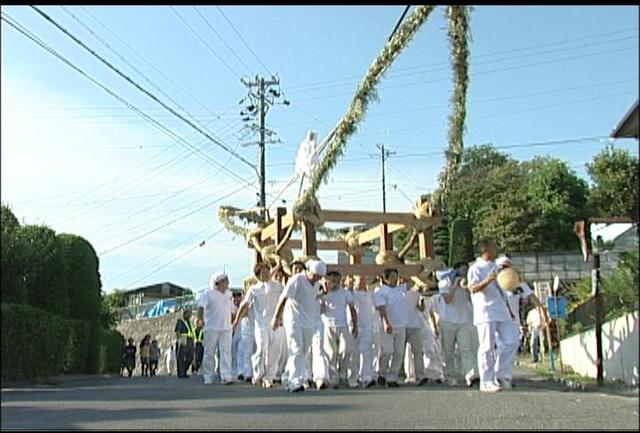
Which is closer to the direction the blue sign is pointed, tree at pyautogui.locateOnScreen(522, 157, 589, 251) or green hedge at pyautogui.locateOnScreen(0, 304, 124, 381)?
the green hedge

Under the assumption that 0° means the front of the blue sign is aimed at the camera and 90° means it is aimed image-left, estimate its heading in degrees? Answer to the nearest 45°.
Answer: approximately 0°

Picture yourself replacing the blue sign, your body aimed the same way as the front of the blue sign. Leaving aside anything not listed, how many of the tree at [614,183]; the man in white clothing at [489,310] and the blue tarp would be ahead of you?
1

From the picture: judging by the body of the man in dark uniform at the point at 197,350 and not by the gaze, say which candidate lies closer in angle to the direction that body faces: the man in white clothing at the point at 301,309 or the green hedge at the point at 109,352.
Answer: the man in white clothing

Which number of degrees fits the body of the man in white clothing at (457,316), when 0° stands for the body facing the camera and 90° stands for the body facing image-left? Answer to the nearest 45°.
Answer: approximately 0°

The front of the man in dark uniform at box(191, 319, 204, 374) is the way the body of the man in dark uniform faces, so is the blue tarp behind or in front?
behind

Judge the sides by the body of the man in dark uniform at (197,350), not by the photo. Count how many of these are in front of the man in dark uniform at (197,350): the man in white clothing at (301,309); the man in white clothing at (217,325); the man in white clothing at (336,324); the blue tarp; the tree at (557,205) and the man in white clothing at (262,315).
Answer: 4

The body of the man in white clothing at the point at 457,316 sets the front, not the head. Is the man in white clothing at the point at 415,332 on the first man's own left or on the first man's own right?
on the first man's own right

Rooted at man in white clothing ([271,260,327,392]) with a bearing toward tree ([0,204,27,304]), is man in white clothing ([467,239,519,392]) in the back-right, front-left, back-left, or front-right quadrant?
back-right

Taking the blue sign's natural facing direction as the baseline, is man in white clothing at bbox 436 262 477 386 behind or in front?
in front

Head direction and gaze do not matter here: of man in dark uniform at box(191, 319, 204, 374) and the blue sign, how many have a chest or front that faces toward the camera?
2
